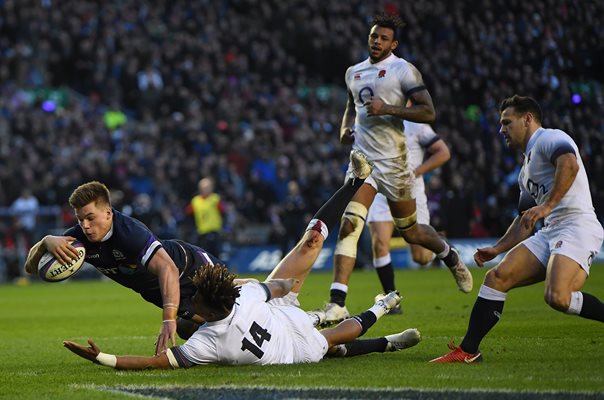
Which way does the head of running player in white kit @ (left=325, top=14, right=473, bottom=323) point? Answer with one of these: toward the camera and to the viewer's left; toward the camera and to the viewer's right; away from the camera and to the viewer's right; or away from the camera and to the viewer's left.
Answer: toward the camera and to the viewer's left

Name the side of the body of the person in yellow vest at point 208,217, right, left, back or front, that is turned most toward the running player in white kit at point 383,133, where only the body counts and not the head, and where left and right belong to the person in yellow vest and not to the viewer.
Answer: front

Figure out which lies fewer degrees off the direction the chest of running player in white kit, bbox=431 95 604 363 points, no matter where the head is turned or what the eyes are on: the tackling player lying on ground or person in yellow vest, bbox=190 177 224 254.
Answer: the tackling player lying on ground

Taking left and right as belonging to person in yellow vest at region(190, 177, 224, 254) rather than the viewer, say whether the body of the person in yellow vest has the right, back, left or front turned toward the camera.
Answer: front

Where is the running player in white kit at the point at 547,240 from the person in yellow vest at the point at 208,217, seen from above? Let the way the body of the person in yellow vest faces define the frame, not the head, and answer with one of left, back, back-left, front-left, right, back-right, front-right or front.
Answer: front

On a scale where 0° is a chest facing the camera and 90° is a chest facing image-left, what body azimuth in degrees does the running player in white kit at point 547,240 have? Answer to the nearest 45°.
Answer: approximately 90°

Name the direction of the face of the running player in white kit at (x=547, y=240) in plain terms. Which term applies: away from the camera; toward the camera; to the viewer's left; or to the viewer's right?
to the viewer's left

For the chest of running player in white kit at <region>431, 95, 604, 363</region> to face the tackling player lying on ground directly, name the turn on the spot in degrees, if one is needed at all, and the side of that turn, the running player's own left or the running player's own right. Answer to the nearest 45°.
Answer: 0° — they already face them

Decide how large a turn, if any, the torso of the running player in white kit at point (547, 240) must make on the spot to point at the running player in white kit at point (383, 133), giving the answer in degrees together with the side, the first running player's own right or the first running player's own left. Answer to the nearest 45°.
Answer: approximately 45° to the first running player's own right
